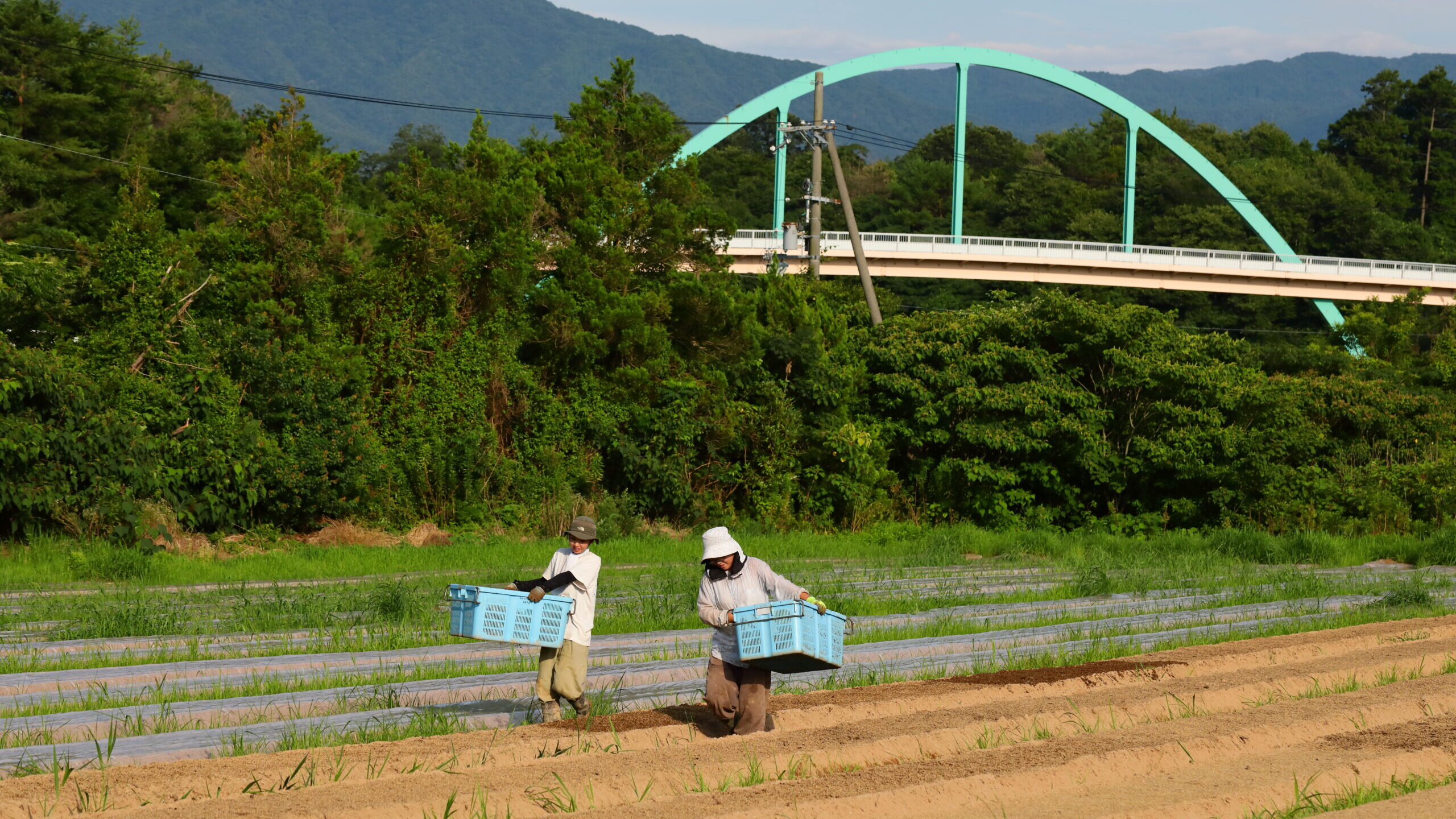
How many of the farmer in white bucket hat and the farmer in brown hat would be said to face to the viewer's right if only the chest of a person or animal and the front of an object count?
0

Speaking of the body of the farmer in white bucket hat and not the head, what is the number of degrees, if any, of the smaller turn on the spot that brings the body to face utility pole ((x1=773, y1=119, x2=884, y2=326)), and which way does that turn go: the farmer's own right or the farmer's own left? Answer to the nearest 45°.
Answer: approximately 180°

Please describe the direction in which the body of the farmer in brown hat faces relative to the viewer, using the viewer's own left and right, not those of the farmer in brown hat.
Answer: facing the viewer and to the left of the viewer

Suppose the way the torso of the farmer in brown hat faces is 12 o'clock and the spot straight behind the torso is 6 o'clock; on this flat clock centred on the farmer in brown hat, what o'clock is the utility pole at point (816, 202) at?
The utility pole is roughly at 5 o'clock from the farmer in brown hat.

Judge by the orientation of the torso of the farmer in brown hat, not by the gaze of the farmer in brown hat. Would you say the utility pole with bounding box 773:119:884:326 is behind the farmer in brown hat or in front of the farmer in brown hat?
behind

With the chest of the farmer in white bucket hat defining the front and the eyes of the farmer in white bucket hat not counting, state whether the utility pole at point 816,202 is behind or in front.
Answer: behind

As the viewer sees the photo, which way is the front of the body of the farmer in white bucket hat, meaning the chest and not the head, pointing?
toward the camera

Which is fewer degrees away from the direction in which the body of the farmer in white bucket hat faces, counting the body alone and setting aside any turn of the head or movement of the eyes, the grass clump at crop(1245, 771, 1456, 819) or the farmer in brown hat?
the grass clump

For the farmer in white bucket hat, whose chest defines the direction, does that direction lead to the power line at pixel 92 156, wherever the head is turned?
no

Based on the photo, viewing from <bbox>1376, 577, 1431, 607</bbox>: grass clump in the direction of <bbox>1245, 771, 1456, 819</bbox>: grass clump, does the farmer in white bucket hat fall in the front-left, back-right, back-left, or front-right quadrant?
front-right

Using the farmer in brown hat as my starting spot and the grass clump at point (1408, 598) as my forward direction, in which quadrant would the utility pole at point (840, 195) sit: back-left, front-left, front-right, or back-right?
front-left

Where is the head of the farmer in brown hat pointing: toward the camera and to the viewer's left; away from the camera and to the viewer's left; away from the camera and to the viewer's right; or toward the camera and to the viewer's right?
toward the camera and to the viewer's left

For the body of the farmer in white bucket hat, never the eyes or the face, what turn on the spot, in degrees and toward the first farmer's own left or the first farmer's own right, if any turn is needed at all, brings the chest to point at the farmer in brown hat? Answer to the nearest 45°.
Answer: approximately 90° to the first farmer's own right

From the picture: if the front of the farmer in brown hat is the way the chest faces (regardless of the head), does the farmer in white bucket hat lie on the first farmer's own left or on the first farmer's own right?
on the first farmer's own left
